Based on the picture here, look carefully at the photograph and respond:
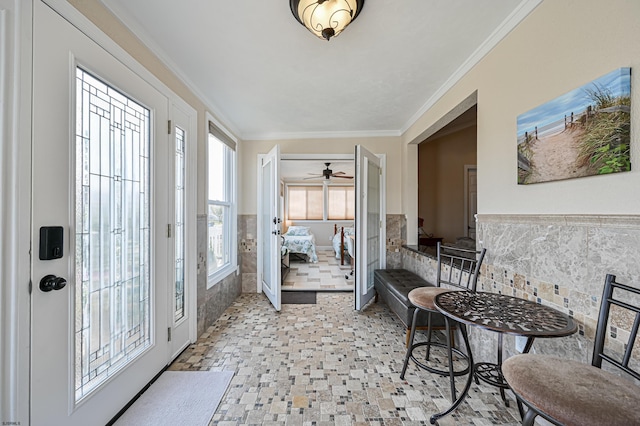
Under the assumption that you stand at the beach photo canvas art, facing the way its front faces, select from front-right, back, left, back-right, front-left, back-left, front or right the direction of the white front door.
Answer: front

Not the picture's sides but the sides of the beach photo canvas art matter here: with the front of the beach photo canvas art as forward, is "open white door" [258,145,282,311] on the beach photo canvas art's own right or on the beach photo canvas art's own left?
on the beach photo canvas art's own right

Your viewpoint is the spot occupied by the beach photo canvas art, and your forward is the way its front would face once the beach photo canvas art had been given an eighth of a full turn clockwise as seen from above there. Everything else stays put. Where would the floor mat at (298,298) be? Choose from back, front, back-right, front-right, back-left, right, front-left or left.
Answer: front

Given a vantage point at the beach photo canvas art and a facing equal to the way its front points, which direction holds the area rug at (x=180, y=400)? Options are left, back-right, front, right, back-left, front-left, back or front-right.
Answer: front

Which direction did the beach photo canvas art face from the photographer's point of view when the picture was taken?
facing the viewer and to the left of the viewer

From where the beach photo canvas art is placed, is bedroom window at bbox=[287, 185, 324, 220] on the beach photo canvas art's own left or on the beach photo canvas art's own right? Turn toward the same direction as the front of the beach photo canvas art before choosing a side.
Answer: on the beach photo canvas art's own right

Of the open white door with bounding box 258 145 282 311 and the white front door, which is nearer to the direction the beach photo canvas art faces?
the white front door

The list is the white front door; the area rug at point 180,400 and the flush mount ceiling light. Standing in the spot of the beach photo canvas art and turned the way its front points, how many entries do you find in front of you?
3

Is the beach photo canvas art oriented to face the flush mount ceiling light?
yes
